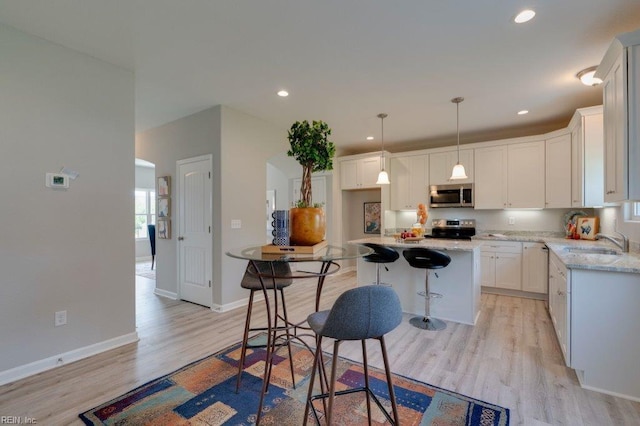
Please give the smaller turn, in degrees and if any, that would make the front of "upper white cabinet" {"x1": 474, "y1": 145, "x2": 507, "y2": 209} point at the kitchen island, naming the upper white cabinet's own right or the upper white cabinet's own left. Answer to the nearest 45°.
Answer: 0° — it already faces it

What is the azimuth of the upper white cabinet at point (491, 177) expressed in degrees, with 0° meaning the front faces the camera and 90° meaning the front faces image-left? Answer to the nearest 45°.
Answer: approximately 0°

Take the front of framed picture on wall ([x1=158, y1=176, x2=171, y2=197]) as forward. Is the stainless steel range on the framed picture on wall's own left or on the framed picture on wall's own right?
on the framed picture on wall's own left

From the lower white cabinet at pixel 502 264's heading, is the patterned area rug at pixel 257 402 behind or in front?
in front

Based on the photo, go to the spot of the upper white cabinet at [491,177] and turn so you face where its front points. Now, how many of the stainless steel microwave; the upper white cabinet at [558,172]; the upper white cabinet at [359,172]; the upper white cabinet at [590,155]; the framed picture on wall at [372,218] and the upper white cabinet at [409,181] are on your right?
4

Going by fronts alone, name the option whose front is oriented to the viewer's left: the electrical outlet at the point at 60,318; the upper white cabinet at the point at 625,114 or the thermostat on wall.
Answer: the upper white cabinet

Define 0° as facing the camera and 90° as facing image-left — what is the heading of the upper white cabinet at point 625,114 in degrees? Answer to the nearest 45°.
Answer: approximately 90°

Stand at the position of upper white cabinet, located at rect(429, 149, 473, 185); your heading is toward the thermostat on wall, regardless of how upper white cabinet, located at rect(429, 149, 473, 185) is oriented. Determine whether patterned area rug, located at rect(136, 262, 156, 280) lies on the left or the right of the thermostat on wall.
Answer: right

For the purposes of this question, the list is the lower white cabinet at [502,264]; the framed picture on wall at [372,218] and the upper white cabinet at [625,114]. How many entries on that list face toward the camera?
2

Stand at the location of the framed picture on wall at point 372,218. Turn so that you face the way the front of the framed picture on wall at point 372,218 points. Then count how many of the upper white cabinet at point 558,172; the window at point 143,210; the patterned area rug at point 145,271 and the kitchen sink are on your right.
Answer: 2

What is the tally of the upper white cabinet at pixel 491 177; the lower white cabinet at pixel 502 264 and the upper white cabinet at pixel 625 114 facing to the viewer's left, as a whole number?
1

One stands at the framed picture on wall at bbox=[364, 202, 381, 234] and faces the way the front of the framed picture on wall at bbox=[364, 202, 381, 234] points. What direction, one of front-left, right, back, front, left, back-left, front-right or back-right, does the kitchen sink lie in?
front-left
